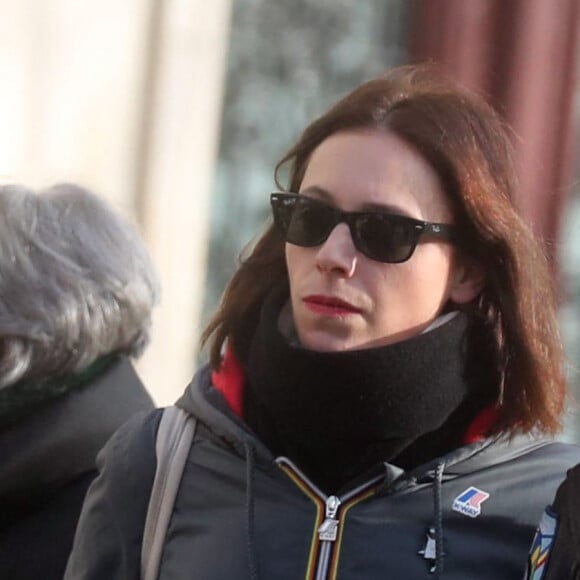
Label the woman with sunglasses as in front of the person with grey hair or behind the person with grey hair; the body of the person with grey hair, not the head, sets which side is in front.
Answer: behind

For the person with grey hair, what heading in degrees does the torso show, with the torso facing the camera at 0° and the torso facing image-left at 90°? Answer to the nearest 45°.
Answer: approximately 135°
